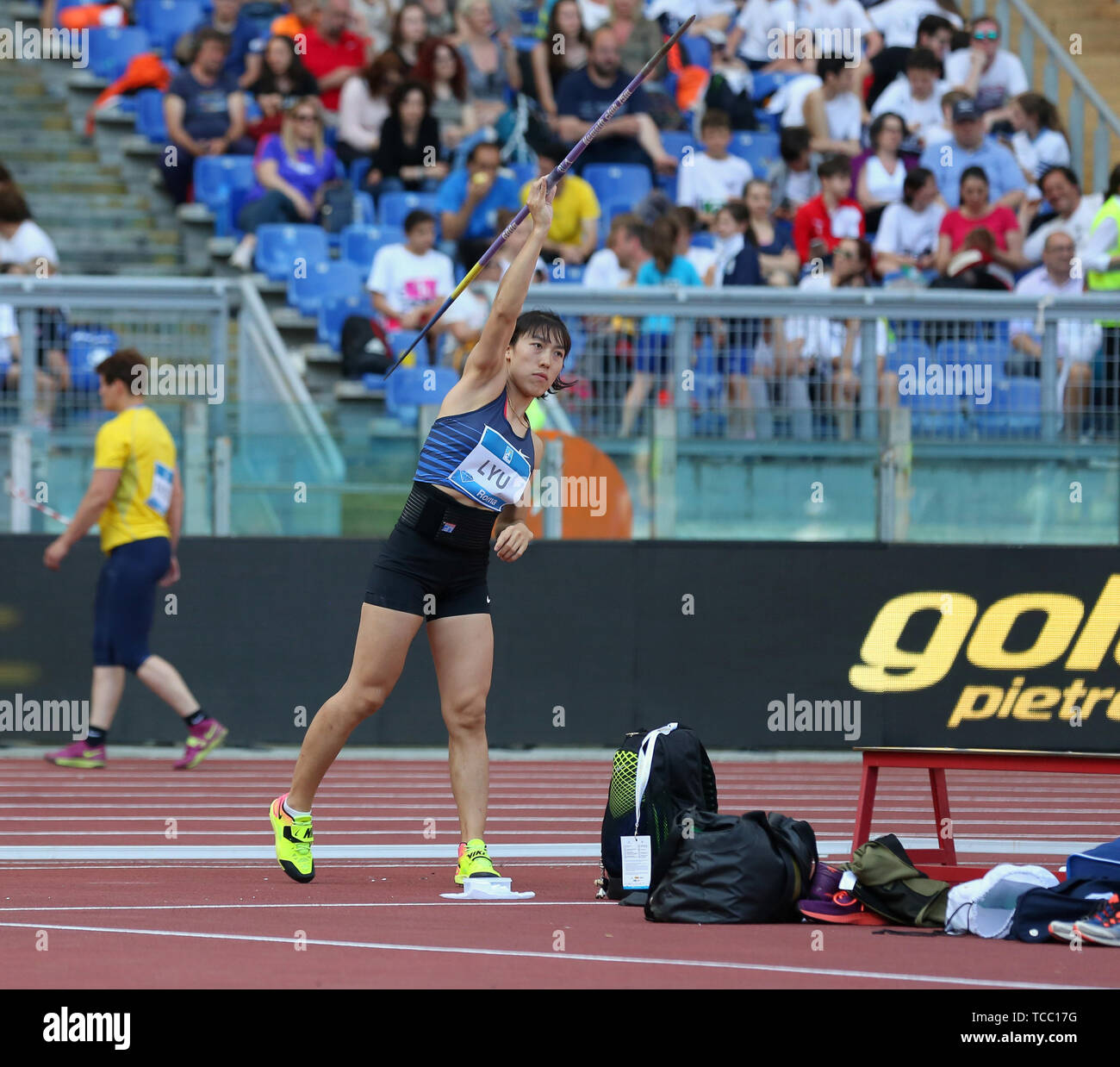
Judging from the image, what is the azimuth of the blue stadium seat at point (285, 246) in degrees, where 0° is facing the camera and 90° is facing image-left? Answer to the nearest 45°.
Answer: approximately 0°

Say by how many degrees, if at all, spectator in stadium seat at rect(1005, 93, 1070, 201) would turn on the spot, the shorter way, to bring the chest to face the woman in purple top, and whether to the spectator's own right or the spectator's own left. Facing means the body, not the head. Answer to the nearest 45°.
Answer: approximately 45° to the spectator's own right

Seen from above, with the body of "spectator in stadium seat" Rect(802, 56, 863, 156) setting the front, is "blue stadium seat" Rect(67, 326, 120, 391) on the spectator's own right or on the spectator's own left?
on the spectator's own right

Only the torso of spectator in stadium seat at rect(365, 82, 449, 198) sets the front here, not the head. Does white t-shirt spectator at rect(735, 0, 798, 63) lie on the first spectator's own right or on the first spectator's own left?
on the first spectator's own left

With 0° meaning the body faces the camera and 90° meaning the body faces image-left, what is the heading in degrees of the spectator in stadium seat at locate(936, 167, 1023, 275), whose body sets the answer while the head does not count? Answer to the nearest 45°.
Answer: approximately 0°

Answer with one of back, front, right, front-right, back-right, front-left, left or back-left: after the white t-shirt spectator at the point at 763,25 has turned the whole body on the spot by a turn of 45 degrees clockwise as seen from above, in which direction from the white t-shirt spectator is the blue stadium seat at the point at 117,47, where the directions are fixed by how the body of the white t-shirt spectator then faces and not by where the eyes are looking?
front-right

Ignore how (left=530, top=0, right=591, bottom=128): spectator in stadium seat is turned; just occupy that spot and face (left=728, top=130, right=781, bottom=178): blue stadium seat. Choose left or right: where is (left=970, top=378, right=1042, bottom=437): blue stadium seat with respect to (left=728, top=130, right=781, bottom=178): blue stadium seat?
right

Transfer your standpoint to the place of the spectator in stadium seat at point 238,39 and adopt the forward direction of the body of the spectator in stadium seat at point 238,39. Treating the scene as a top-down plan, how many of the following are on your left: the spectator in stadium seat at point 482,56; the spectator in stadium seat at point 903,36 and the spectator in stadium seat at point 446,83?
3

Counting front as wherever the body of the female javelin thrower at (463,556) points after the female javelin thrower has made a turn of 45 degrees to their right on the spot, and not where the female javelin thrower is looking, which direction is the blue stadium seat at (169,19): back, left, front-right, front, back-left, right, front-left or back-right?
back

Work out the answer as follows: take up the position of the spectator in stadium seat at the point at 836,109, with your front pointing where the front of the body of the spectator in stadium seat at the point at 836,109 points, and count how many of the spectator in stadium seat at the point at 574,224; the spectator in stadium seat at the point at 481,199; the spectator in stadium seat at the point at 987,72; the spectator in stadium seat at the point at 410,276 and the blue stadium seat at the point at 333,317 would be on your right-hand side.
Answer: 4

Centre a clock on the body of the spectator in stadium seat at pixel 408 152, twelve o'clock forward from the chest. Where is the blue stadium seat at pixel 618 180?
The blue stadium seat is roughly at 9 o'clock from the spectator in stadium seat.
